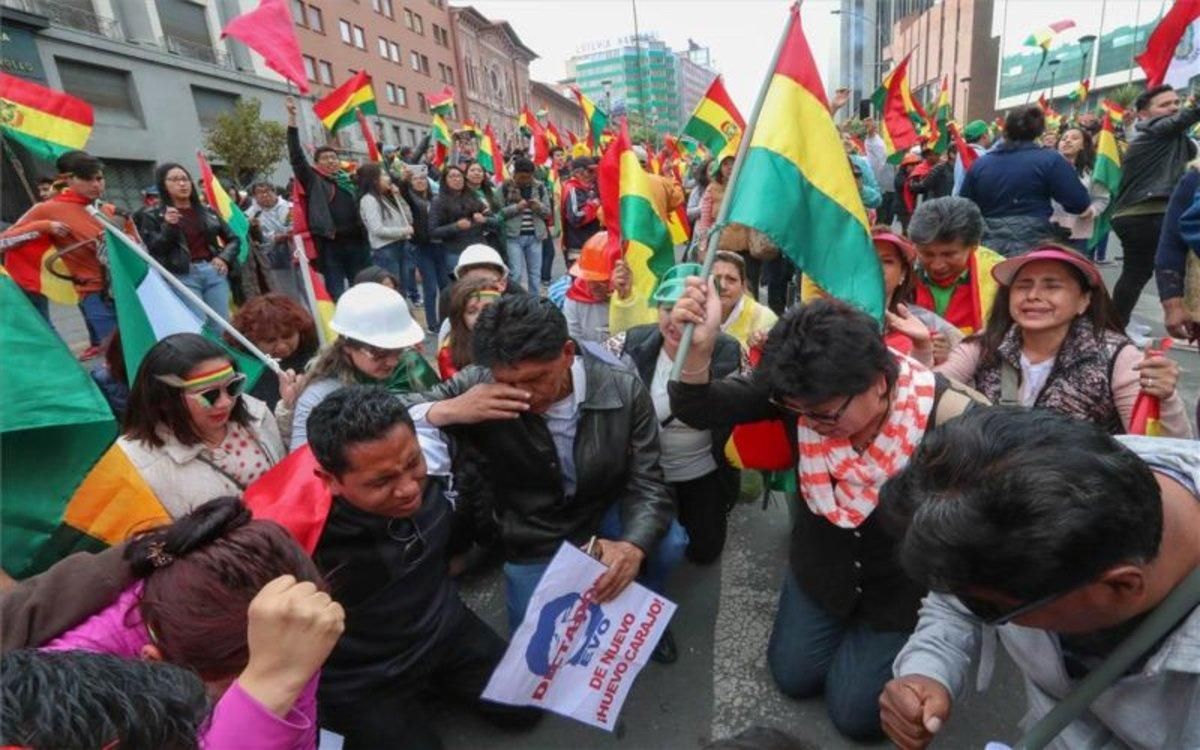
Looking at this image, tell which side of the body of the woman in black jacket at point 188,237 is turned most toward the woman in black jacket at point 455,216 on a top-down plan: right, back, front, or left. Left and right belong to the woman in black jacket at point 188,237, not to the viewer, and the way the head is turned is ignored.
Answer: left

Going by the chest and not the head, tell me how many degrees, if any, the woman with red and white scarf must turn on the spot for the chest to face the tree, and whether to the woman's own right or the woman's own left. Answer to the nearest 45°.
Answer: approximately 135° to the woman's own right

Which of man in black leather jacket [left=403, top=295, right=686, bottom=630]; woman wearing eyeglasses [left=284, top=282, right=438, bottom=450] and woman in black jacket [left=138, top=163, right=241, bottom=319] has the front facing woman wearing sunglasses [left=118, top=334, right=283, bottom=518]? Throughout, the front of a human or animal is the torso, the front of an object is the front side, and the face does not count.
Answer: the woman in black jacket

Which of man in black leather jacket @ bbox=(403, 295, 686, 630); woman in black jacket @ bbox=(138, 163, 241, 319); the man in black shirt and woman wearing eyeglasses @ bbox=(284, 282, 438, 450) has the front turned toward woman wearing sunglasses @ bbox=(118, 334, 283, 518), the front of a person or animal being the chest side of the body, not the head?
the woman in black jacket

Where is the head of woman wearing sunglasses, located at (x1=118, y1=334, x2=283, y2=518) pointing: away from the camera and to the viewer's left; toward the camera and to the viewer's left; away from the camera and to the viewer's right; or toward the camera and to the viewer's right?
toward the camera and to the viewer's right

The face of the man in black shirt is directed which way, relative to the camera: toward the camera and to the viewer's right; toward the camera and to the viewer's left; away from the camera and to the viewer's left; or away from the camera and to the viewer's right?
toward the camera and to the viewer's right

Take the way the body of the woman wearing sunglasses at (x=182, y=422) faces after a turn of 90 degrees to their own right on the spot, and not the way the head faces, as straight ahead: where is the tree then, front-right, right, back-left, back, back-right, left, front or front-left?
back-right

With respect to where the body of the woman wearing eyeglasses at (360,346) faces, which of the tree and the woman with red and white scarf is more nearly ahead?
the woman with red and white scarf

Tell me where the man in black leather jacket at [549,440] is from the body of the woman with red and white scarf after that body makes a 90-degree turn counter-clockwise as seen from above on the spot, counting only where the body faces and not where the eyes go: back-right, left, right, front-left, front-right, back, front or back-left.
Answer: back

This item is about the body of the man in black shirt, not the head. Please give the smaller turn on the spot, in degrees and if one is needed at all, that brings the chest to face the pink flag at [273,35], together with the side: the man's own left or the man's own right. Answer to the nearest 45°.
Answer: approximately 135° to the man's own left

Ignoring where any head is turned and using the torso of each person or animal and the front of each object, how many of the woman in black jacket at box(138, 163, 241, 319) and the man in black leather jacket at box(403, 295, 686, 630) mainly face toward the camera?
2

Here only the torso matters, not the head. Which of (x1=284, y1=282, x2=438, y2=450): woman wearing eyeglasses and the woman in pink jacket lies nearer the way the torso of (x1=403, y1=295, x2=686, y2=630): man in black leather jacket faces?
the woman in pink jacket

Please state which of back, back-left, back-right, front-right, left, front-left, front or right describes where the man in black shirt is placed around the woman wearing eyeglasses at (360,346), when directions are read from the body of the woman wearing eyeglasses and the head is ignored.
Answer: front-right

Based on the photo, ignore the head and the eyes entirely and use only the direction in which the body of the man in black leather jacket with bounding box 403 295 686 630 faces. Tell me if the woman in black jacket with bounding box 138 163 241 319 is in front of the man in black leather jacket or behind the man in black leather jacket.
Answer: behind

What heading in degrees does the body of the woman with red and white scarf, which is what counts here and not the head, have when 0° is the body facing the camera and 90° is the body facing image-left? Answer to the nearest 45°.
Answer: approximately 0°
